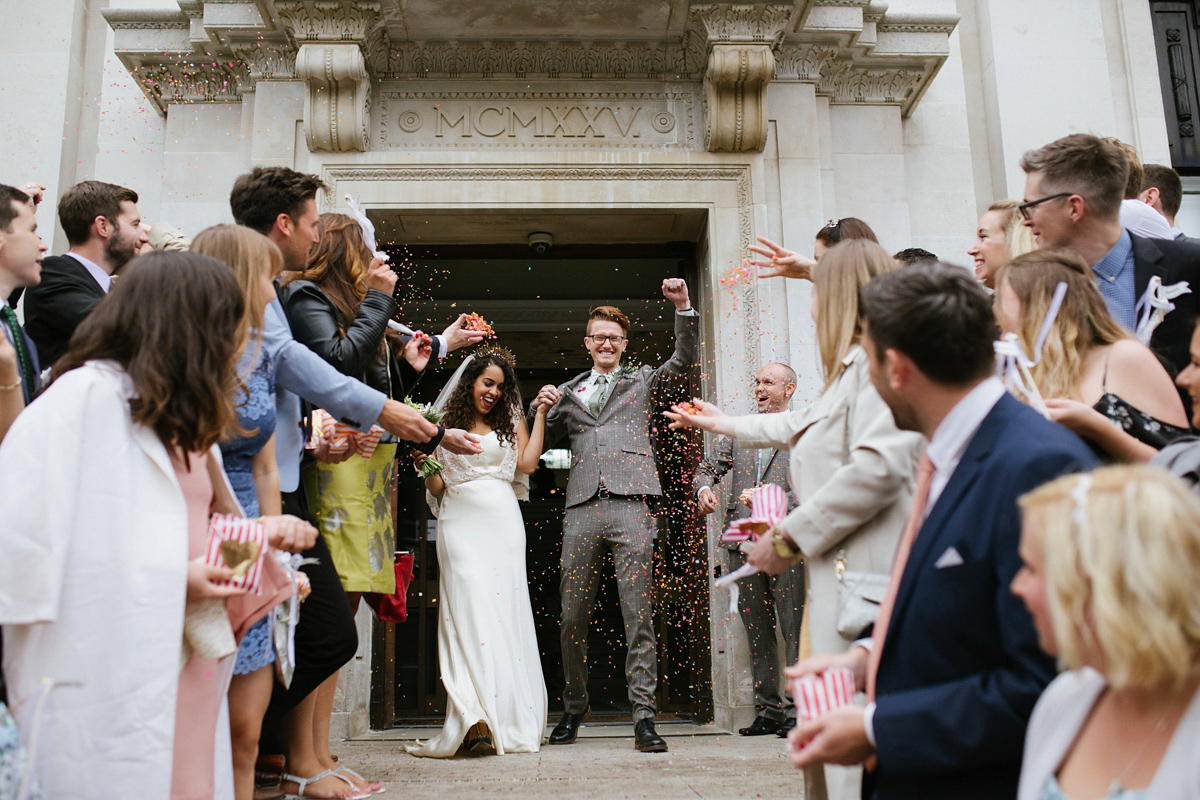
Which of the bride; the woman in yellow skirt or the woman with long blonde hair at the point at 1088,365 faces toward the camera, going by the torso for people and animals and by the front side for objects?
the bride

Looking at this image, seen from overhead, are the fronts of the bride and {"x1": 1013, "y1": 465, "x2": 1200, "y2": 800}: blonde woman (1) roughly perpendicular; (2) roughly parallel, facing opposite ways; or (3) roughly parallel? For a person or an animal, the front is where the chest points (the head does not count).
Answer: roughly perpendicular

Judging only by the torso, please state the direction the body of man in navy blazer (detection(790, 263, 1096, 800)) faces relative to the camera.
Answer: to the viewer's left

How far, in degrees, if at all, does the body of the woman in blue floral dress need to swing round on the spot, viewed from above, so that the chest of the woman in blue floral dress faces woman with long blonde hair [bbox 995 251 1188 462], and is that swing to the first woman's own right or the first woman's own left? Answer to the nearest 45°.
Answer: approximately 45° to the first woman's own right

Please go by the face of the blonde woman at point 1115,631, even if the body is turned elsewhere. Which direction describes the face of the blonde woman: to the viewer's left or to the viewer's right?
to the viewer's left

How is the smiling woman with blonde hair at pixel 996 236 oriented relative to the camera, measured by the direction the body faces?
to the viewer's left

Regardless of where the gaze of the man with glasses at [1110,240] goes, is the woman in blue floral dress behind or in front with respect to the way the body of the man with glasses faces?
in front

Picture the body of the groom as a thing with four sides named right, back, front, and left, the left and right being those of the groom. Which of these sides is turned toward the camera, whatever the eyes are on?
front

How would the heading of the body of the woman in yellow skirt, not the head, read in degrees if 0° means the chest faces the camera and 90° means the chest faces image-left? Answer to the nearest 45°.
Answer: approximately 270°

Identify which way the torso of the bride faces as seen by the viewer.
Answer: toward the camera

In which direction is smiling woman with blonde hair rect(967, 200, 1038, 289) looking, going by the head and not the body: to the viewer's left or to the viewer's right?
to the viewer's left

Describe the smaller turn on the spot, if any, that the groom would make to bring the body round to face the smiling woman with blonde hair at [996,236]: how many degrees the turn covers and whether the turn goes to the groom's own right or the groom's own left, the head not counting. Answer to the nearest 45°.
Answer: approximately 45° to the groom's own left

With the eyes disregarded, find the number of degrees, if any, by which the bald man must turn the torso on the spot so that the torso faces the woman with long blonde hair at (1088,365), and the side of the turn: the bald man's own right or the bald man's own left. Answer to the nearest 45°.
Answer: approximately 45° to the bald man's own left

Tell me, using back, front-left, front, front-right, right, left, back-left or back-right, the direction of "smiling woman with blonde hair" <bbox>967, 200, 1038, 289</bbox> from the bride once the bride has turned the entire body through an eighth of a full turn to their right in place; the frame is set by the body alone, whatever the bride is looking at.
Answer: left

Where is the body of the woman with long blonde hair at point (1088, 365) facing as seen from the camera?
to the viewer's left
